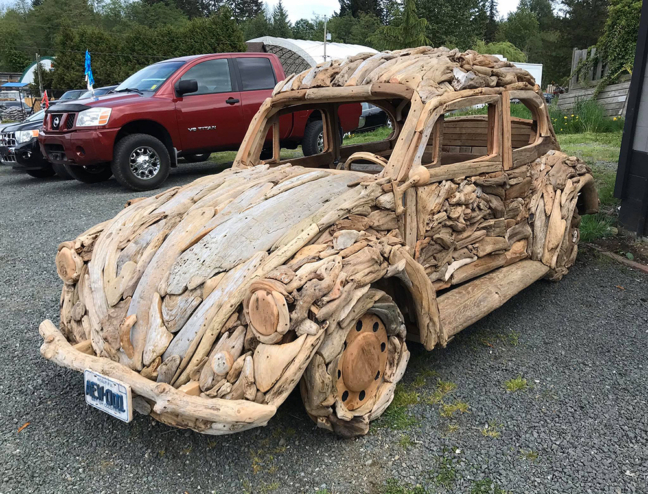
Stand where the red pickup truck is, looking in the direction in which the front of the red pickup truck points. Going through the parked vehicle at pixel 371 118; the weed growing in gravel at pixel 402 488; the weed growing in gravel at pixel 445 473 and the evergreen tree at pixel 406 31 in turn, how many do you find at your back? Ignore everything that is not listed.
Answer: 2

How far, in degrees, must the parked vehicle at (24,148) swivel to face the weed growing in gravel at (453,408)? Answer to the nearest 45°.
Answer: approximately 45° to its left

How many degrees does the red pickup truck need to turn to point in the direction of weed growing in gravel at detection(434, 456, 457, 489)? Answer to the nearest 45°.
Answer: approximately 45° to its left

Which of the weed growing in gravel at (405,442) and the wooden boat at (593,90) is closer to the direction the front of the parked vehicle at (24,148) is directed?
the weed growing in gravel

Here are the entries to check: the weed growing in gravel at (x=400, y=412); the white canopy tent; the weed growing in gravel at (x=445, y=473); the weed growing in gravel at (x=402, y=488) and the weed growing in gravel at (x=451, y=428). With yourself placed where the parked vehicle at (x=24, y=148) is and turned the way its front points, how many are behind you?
1

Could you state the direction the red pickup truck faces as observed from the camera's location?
facing the viewer and to the left of the viewer

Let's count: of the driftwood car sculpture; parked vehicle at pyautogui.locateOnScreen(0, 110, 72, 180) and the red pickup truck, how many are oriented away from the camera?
0

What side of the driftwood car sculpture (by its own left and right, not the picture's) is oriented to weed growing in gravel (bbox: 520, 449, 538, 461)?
left

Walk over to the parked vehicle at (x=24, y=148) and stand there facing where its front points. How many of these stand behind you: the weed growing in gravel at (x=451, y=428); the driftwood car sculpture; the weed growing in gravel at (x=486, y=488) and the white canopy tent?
1

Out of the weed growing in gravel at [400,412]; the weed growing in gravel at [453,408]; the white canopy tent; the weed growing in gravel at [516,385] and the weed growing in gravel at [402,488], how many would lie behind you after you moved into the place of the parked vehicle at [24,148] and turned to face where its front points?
1

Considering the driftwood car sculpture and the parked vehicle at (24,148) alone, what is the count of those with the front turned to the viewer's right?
0

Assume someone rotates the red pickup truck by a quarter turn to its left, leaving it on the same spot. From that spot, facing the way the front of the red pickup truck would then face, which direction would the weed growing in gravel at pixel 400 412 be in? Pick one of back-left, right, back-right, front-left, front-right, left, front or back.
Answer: front-right

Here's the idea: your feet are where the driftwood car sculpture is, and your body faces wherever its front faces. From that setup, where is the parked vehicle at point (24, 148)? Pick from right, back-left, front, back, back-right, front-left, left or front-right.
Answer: right

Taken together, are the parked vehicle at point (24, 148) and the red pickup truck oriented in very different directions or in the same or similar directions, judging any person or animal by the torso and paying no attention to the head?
same or similar directions

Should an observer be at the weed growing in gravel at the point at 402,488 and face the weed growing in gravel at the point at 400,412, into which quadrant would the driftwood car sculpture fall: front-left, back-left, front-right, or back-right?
front-left
